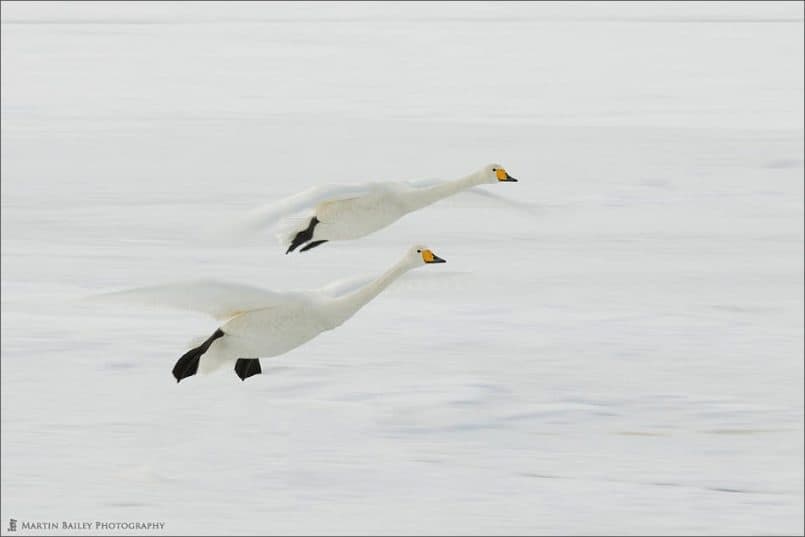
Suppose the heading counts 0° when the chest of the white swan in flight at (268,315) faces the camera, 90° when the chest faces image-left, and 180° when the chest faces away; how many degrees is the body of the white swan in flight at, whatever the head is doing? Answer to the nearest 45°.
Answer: approximately 270°
